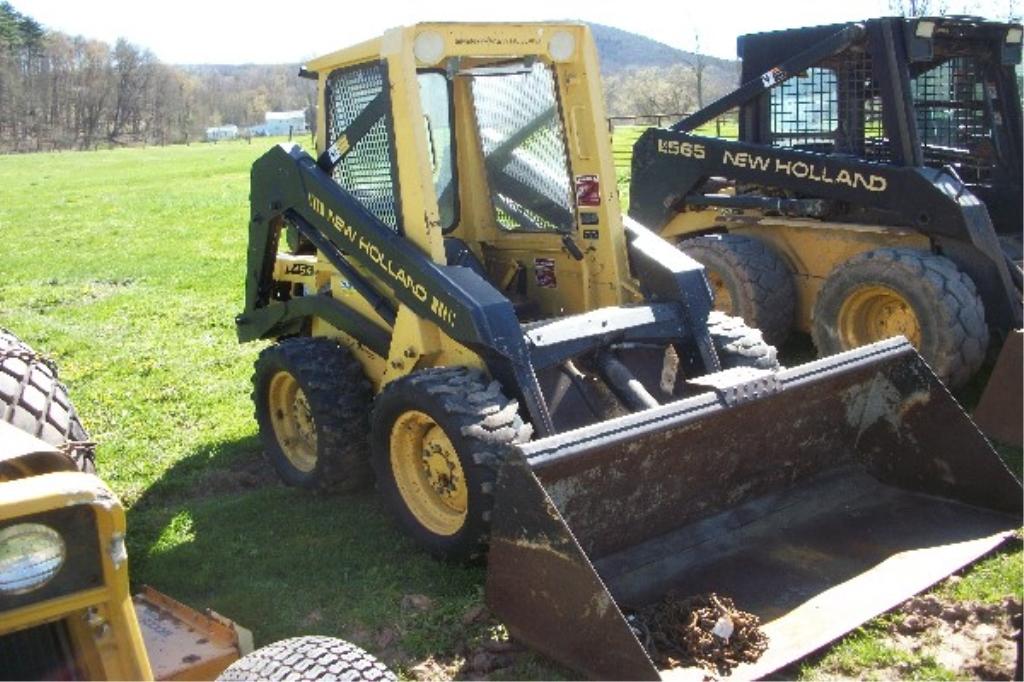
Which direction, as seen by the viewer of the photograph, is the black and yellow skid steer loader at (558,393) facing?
facing the viewer and to the right of the viewer

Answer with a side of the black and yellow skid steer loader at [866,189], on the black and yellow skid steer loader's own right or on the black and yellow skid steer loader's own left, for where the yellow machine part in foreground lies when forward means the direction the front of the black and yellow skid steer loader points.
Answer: on the black and yellow skid steer loader's own right

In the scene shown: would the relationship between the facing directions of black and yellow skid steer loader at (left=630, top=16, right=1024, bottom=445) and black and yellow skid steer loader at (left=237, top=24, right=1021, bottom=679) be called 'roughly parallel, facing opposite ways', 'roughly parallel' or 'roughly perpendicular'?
roughly parallel

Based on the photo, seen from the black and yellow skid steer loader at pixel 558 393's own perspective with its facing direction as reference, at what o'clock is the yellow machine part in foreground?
The yellow machine part in foreground is roughly at 2 o'clock from the black and yellow skid steer loader.

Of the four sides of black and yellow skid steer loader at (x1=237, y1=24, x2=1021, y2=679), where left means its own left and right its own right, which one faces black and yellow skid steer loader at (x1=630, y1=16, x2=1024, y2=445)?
left
